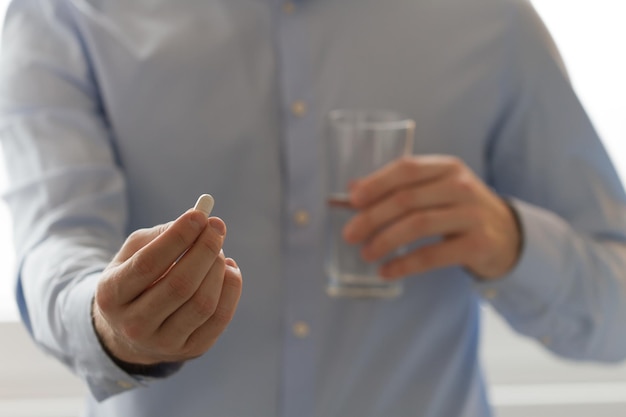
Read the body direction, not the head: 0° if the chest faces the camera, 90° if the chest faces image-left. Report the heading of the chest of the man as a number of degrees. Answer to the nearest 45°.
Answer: approximately 0°
